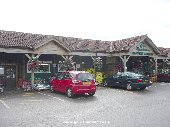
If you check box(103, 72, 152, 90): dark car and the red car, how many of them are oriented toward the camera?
0

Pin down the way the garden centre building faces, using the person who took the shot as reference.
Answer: facing the viewer and to the right of the viewer

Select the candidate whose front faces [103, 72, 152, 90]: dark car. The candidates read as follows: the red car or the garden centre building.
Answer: the garden centre building

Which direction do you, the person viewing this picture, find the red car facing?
facing away from the viewer and to the left of the viewer

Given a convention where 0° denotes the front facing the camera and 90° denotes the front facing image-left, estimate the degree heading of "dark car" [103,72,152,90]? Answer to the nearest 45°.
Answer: approximately 135°

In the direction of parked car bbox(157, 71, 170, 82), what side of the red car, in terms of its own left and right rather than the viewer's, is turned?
right

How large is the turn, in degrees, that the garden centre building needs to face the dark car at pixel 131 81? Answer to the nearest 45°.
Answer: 0° — it already faces it

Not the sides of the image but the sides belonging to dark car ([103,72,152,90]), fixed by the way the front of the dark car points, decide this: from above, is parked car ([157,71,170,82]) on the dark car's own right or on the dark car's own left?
on the dark car's own right

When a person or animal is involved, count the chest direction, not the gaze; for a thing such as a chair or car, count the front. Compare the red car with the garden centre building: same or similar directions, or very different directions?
very different directions

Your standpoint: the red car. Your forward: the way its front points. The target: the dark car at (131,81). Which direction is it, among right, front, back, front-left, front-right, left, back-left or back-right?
right

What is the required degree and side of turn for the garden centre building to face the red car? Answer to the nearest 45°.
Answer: approximately 45° to its right
